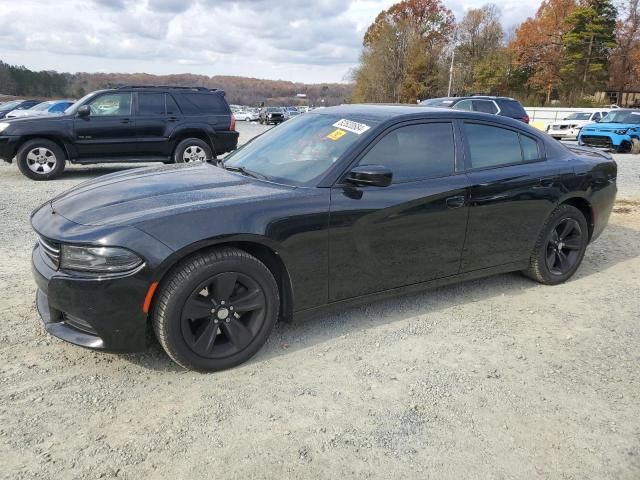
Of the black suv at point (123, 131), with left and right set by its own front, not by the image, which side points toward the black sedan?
left

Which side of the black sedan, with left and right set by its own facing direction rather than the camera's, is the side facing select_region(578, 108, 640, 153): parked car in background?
back

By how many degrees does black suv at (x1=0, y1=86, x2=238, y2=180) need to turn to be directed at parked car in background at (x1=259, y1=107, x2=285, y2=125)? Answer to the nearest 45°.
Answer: approximately 90° to its right

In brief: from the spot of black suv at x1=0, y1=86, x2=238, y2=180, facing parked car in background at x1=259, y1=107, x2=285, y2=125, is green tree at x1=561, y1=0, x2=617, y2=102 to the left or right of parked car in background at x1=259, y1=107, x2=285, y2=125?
right

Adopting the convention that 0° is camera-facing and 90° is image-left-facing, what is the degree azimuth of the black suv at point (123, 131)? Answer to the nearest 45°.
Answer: approximately 90°

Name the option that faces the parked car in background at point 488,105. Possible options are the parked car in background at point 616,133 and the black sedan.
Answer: the parked car in background at point 616,133

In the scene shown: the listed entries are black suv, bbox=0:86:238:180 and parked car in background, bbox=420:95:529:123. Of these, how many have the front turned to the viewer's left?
2

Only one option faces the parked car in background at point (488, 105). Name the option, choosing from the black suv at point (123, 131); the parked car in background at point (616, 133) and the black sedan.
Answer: the parked car in background at point (616, 133)

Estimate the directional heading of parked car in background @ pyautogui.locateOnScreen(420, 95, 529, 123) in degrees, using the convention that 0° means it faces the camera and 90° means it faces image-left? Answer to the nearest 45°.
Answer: approximately 90°

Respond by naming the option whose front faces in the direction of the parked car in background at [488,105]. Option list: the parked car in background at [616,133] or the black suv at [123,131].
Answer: the parked car in background at [616,133]

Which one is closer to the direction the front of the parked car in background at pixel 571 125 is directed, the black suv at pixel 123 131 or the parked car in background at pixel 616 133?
the black suv

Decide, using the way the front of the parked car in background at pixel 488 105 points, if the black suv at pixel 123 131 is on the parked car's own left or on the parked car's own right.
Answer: on the parked car's own left
